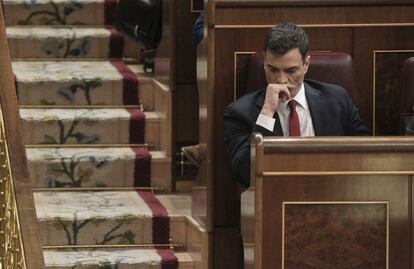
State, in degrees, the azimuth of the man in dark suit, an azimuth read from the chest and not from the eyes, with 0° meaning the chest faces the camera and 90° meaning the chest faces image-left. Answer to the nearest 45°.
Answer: approximately 0°

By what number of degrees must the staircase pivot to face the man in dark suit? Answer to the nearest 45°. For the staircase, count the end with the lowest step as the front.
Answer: approximately 45° to its left

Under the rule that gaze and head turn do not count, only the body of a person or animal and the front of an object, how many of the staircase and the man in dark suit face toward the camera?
2

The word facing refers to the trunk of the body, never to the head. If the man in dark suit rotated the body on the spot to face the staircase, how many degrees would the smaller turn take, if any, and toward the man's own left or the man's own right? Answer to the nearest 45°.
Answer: approximately 135° to the man's own right

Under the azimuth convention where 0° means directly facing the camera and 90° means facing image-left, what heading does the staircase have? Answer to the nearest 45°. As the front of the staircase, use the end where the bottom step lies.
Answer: approximately 0°
